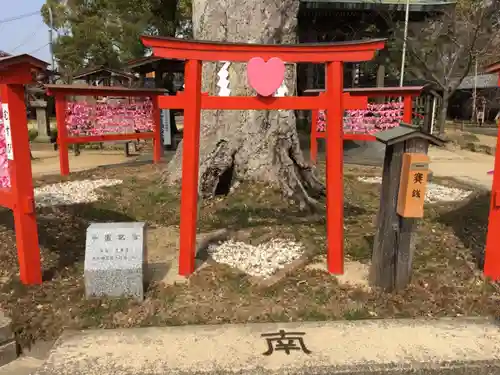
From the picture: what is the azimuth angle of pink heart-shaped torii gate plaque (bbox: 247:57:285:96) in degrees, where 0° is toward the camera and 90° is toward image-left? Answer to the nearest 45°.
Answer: approximately 0°

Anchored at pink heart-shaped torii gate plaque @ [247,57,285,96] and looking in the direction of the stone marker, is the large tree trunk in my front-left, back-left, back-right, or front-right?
back-right

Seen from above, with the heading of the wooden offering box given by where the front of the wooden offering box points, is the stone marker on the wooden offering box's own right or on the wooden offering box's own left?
on the wooden offering box's own right

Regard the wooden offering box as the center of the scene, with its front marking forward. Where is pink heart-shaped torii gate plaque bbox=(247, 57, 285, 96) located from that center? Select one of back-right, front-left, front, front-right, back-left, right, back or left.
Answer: right

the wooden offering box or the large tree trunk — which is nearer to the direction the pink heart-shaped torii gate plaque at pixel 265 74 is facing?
the wooden offering box

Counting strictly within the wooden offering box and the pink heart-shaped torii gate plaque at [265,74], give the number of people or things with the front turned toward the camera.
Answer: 2

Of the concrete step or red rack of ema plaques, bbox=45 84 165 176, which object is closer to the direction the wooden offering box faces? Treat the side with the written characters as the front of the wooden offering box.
the concrete step

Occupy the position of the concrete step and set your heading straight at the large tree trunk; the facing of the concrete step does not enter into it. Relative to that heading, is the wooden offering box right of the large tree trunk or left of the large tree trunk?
right

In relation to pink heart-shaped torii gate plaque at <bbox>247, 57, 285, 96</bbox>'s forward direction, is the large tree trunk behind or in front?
behind

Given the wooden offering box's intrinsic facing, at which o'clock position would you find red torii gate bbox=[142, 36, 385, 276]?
The red torii gate is roughly at 3 o'clock from the wooden offering box.

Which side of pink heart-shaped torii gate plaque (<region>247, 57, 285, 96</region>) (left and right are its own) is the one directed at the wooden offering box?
left

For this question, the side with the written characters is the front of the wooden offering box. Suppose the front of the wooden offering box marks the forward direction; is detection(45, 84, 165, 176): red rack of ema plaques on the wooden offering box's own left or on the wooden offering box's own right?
on the wooden offering box's own right
